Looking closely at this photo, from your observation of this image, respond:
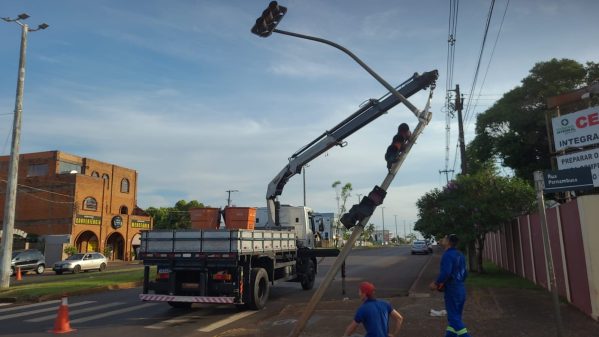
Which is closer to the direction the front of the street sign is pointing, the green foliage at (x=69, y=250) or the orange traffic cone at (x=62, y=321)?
the orange traffic cone

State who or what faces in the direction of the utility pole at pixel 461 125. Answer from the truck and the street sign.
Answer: the truck

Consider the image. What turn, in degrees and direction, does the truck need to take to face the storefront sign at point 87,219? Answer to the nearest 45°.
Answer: approximately 90° to its left

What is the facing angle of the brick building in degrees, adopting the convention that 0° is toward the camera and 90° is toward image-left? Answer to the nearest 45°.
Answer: approximately 315°

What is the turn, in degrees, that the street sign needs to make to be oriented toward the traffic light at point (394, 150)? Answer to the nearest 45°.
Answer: approximately 45° to its right

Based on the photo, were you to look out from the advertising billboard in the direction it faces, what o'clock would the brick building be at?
The brick building is roughly at 2 o'clock from the advertising billboard.

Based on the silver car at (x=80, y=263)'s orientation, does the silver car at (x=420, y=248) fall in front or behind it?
behind

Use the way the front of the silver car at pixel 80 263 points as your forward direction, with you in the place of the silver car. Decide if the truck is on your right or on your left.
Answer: on your left

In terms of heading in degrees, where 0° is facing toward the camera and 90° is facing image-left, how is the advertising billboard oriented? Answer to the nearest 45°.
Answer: approximately 45°
